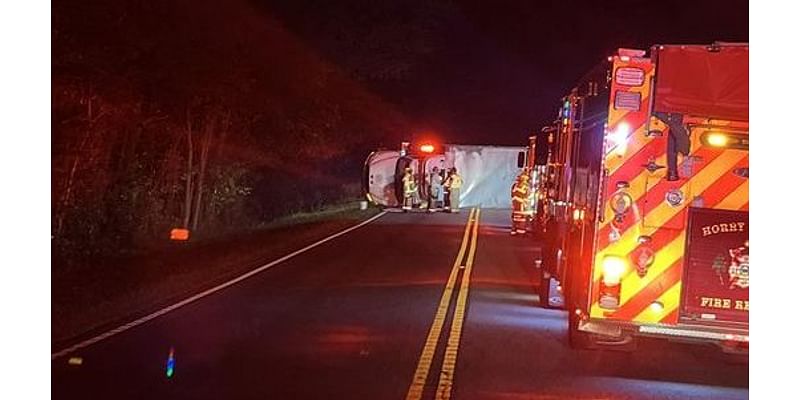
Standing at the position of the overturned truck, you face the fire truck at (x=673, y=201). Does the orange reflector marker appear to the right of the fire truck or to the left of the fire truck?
right

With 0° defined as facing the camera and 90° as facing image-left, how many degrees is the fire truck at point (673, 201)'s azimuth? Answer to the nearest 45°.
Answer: approximately 180°
